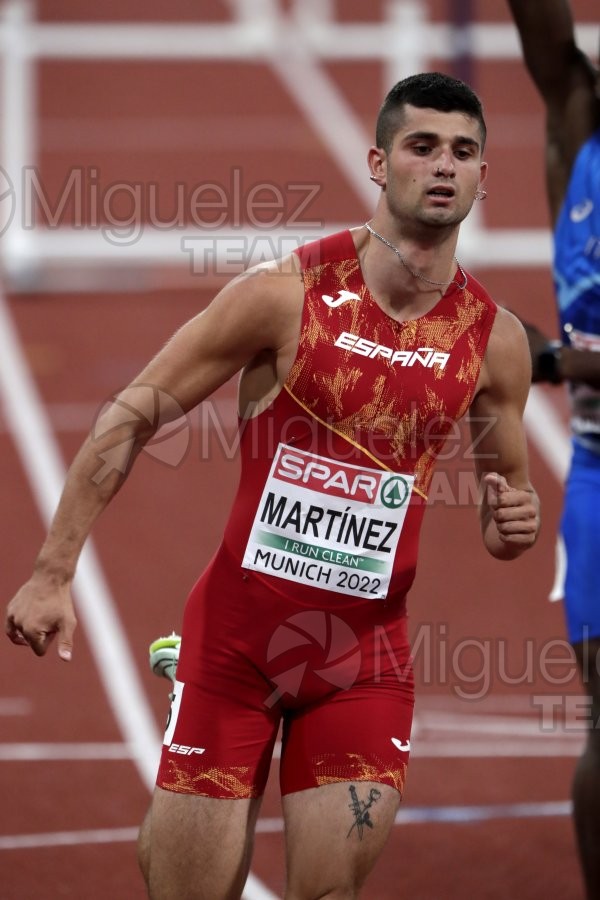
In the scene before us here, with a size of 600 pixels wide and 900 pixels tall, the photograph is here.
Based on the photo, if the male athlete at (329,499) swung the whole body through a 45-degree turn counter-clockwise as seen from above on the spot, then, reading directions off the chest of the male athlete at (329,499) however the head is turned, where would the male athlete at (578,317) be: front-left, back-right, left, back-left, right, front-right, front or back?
left

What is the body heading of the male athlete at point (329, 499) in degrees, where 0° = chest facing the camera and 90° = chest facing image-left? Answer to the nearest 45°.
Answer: approximately 0°
